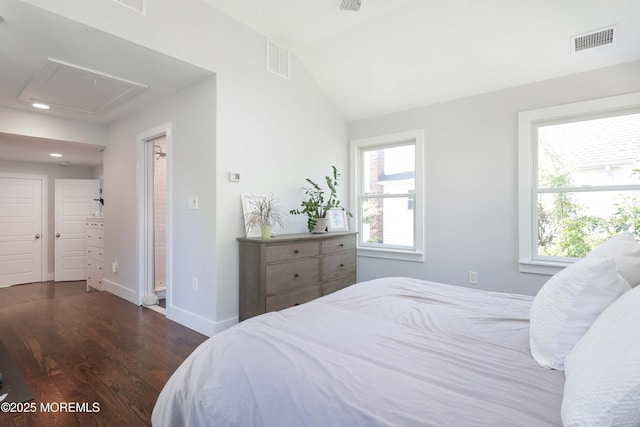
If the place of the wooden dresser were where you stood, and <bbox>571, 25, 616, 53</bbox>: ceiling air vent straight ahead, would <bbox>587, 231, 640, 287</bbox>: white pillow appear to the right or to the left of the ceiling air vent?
right

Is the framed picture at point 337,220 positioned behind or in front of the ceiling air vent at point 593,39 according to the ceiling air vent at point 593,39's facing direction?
in front

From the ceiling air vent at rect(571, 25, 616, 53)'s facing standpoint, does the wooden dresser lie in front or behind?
in front

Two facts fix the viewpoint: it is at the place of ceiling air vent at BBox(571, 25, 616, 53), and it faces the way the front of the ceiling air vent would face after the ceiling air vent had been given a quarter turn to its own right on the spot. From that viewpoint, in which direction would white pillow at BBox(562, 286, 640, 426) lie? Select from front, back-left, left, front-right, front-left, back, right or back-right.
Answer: back-left

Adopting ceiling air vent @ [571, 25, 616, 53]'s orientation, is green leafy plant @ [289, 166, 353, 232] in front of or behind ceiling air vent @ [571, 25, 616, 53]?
in front

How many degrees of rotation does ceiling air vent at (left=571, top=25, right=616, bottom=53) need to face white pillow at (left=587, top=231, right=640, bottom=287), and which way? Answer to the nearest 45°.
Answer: approximately 45° to its left

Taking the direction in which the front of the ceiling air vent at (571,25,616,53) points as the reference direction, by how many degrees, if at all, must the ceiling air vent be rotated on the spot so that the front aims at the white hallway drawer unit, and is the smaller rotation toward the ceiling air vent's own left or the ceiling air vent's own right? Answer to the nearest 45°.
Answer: approximately 45° to the ceiling air vent's own right

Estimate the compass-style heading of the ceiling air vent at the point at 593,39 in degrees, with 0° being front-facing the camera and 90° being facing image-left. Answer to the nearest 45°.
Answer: approximately 45°
